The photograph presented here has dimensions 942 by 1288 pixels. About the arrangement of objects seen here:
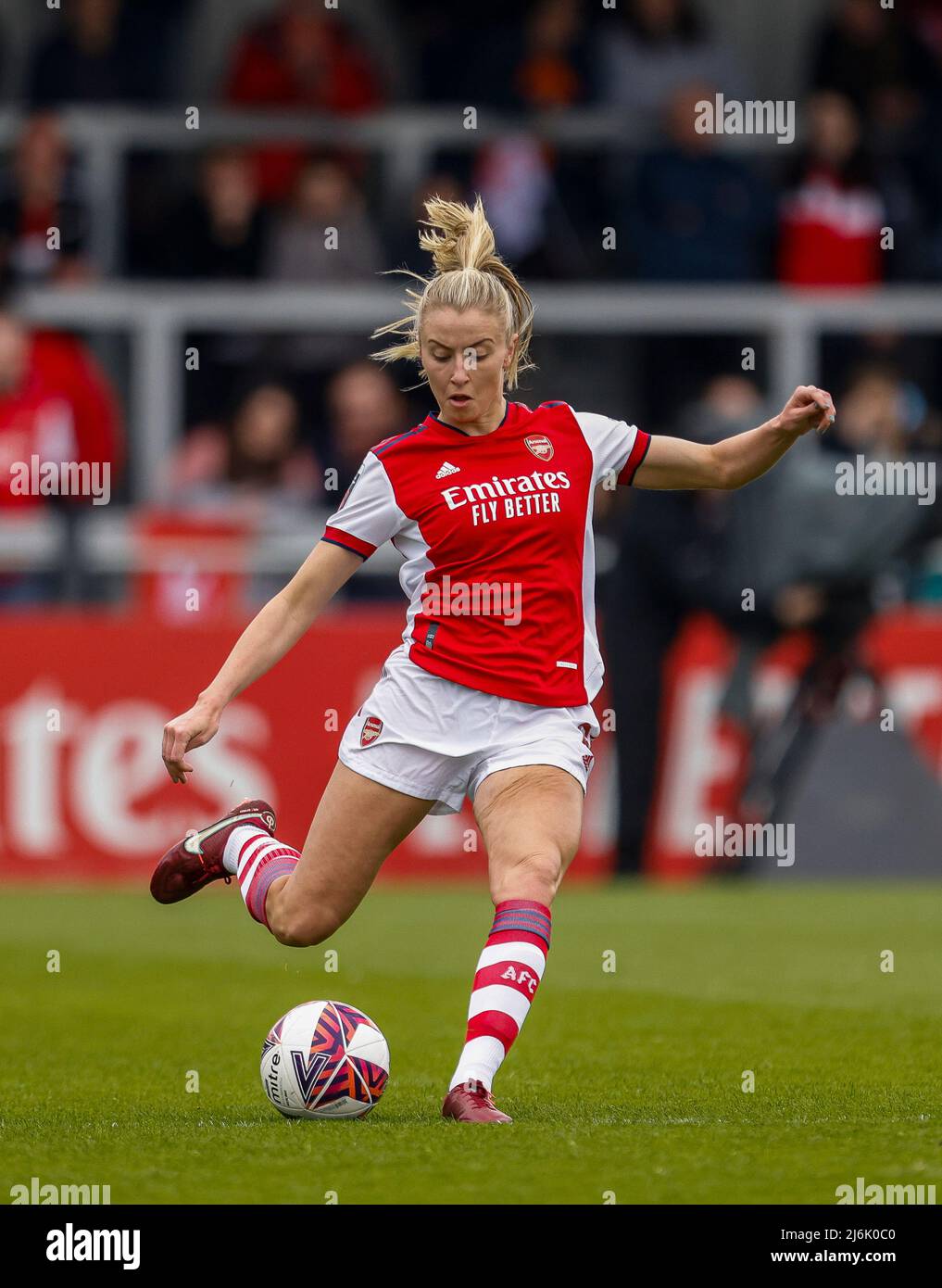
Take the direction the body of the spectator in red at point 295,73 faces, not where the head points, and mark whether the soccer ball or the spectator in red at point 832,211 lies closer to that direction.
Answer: the soccer ball

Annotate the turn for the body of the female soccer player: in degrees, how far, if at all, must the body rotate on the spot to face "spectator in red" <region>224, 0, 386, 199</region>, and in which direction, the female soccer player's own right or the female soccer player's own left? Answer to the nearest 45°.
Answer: approximately 180°

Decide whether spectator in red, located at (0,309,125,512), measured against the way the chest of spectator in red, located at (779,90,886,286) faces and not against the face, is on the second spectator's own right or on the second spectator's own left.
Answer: on the second spectator's own right

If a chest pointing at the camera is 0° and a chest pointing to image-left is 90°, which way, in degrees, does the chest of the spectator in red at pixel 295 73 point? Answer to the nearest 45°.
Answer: approximately 0°

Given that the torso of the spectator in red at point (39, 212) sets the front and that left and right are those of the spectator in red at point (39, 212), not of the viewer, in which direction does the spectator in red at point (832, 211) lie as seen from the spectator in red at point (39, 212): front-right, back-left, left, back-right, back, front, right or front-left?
left

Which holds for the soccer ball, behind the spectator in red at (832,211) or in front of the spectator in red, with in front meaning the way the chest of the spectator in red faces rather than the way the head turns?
in front

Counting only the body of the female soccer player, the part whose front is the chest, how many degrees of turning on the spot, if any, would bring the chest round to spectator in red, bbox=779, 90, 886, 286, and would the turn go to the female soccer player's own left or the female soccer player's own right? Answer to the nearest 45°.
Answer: approximately 180°
